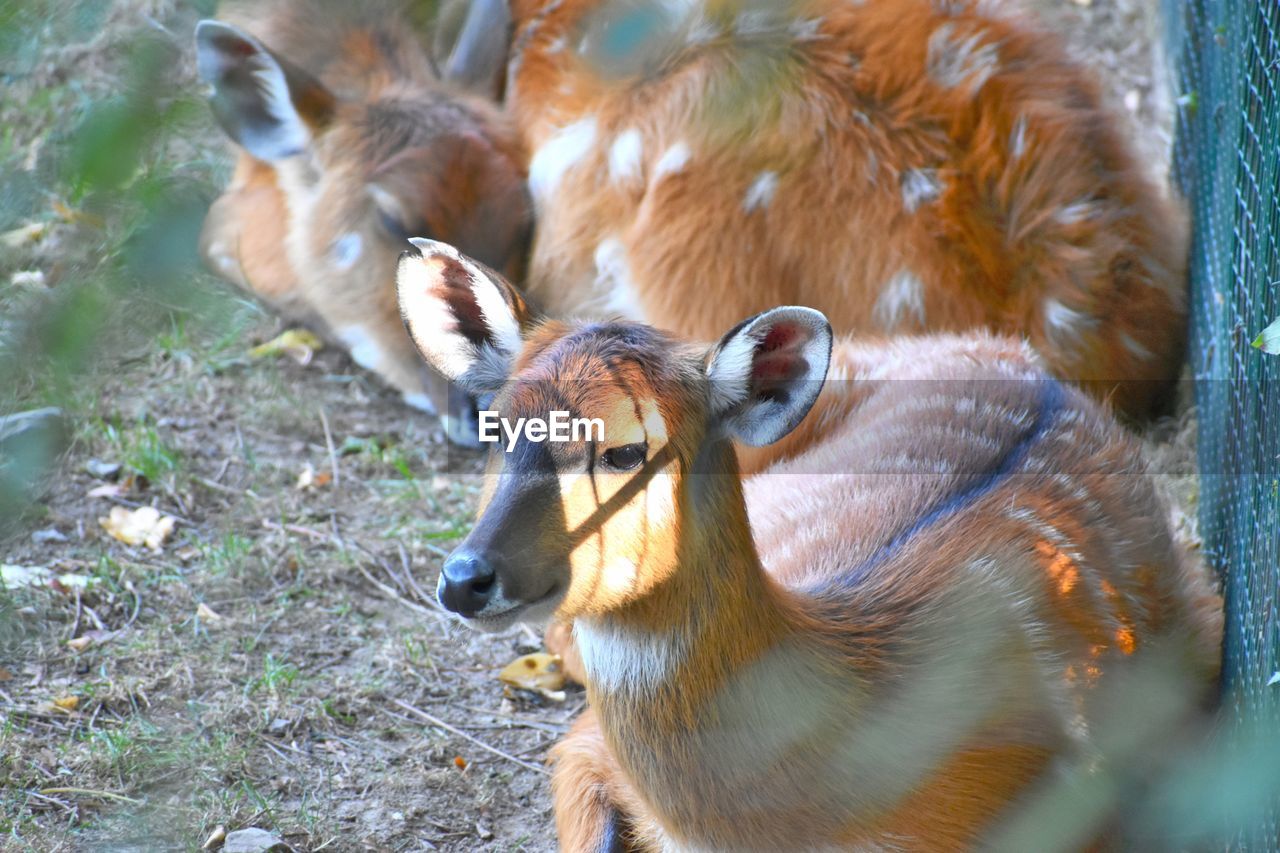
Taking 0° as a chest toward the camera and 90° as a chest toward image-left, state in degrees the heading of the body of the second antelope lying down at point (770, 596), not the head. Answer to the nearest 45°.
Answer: approximately 45°

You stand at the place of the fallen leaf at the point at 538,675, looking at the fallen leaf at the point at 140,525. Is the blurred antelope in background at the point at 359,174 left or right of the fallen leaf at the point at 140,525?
right

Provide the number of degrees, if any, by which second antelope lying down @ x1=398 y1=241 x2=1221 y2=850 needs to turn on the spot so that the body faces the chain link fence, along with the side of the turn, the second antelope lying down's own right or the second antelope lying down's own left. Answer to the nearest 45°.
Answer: approximately 180°

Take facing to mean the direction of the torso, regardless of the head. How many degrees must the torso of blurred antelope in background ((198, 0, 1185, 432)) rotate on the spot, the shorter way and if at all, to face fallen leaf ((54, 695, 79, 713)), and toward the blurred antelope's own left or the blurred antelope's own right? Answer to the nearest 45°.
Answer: approximately 45° to the blurred antelope's own left

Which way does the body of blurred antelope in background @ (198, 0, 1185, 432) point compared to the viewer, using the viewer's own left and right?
facing to the left of the viewer

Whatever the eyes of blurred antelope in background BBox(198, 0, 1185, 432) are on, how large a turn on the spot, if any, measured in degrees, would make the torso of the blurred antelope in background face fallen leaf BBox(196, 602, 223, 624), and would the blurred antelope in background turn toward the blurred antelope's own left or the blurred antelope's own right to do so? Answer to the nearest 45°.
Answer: approximately 45° to the blurred antelope's own left
